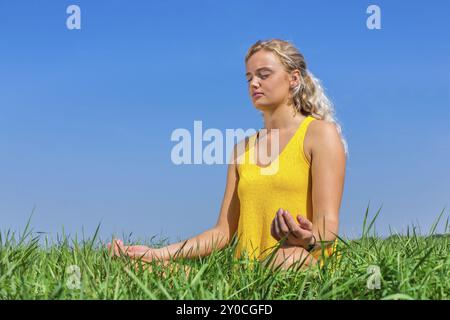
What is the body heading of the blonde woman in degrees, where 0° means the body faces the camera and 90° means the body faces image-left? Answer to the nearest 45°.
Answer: approximately 45°
